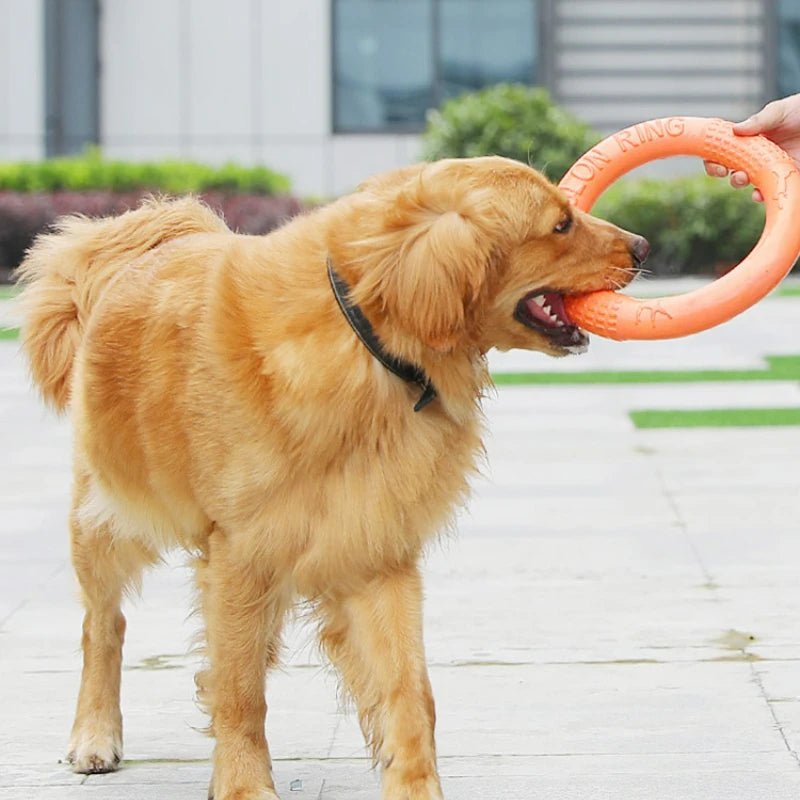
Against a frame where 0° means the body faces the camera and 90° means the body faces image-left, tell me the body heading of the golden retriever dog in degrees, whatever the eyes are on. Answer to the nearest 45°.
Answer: approximately 315°

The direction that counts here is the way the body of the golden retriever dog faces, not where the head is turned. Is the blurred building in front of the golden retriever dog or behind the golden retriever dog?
behind

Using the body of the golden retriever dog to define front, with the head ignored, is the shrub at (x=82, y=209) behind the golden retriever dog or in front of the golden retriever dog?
behind
